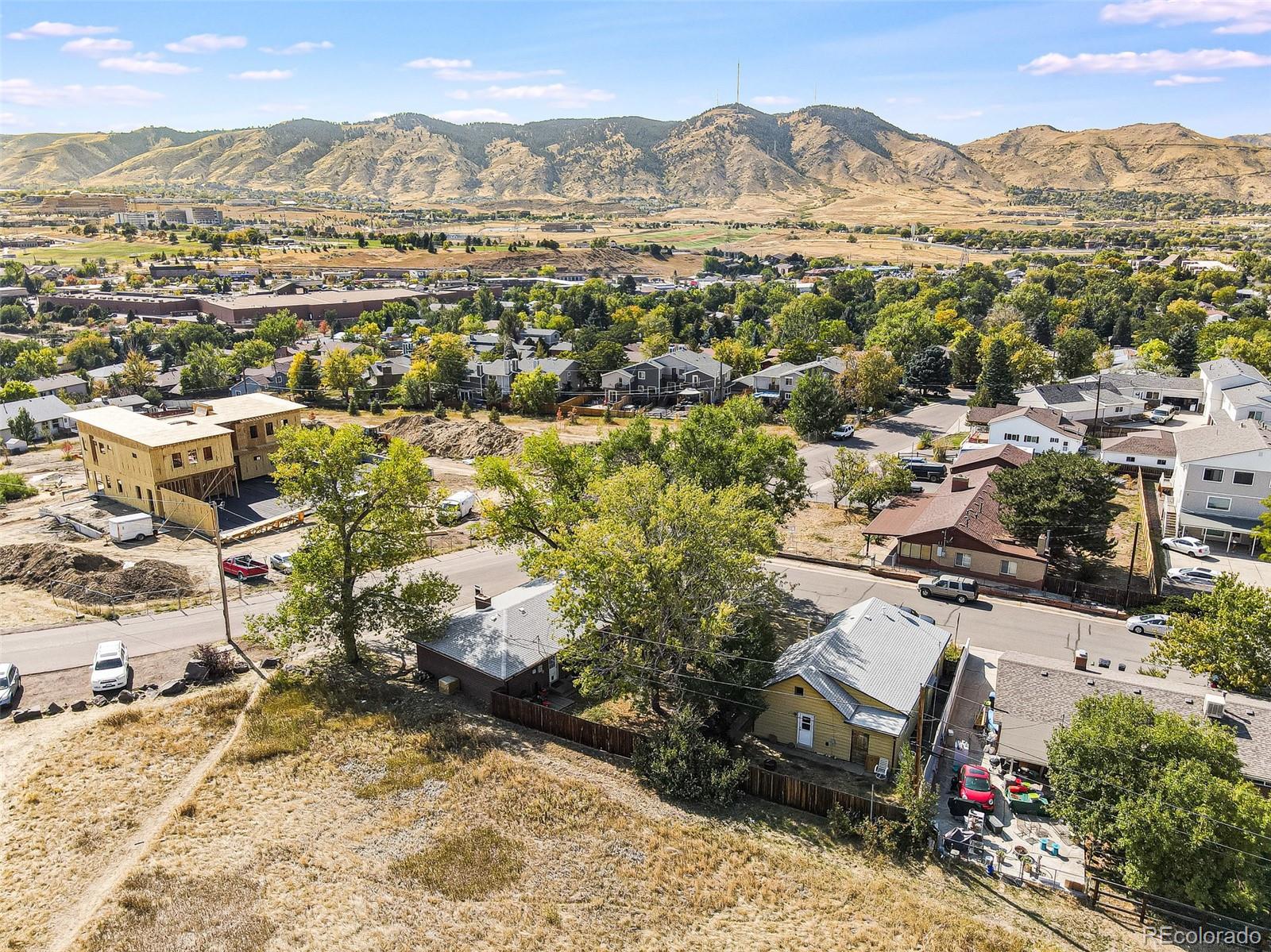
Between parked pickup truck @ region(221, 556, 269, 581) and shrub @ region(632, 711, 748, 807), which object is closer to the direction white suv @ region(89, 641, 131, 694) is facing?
the shrub

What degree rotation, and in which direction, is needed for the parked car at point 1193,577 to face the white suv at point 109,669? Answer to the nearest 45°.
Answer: approximately 45° to its left

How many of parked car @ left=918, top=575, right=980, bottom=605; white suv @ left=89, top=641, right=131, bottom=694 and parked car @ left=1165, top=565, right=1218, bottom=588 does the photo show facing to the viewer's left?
2

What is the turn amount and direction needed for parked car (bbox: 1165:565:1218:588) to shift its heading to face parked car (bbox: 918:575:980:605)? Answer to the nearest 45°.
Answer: approximately 45° to its left

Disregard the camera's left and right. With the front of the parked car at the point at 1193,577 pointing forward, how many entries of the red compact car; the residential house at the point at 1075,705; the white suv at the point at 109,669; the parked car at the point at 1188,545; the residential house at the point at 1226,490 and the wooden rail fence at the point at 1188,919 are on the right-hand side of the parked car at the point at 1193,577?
2

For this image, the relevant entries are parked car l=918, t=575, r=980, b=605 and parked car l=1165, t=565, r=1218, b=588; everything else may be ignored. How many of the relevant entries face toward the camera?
0

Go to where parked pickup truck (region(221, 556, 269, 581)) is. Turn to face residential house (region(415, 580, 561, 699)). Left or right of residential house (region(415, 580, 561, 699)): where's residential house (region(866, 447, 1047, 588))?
left

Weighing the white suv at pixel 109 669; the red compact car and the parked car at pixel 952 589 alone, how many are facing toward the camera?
2

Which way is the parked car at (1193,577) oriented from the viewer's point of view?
to the viewer's left

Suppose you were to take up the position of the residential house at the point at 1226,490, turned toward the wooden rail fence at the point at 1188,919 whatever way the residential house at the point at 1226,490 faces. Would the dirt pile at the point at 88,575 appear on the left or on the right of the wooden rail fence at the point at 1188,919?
right

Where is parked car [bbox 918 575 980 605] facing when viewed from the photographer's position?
facing to the left of the viewer
